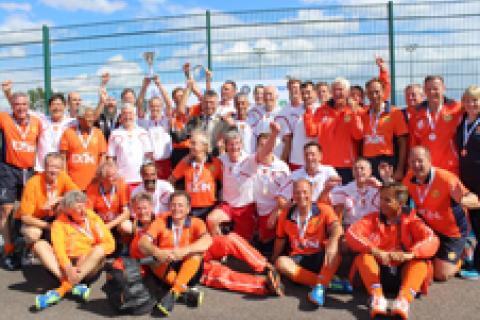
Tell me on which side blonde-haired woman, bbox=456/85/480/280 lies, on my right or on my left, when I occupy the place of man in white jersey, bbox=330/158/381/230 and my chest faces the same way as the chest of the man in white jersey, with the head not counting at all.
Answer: on my left

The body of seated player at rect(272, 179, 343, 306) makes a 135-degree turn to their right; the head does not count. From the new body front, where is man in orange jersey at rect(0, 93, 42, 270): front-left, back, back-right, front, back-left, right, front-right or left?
front-left

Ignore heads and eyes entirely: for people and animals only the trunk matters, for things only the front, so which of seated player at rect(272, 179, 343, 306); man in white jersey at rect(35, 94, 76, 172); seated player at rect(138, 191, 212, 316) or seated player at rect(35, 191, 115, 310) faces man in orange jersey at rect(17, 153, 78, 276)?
the man in white jersey

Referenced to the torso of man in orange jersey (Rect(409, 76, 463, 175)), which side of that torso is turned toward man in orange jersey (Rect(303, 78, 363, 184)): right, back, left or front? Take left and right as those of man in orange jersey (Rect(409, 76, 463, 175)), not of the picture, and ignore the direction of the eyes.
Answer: right

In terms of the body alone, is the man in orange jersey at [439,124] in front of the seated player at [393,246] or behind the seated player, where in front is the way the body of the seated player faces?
behind

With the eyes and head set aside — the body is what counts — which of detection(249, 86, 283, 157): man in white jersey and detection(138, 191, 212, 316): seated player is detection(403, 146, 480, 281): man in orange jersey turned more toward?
the seated player

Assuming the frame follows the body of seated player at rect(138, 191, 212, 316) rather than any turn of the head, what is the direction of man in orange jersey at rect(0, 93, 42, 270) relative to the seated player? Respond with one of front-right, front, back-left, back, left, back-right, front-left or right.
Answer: back-right

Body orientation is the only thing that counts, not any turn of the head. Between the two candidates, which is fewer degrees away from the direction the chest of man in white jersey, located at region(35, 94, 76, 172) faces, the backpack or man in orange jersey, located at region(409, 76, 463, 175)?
the backpack
